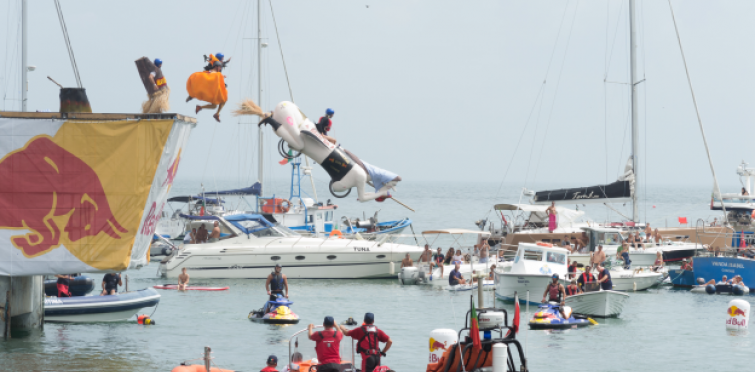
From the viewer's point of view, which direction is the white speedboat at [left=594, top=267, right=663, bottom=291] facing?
to the viewer's right

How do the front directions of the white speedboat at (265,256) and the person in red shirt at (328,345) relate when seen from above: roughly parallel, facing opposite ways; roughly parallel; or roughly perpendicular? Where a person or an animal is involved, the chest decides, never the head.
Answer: roughly perpendicular

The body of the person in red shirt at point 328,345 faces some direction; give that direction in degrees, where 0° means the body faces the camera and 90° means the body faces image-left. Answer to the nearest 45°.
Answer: approximately 180°

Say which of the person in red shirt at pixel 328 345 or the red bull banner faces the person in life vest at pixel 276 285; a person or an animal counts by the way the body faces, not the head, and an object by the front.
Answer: the person in red shirt

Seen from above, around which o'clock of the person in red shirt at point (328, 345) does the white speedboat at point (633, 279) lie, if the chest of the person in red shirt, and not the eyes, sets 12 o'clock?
The white speedboat is roughly at 1 o'clock from the person in red shirt.

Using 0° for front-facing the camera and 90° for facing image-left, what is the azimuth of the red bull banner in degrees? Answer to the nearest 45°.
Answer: approximately 0°

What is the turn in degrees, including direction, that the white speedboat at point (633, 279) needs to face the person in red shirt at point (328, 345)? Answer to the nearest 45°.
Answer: approximately 90° to its right

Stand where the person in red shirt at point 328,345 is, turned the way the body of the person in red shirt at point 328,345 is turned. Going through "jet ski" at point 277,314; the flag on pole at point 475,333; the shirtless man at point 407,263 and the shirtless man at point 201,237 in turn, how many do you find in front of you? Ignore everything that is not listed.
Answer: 3

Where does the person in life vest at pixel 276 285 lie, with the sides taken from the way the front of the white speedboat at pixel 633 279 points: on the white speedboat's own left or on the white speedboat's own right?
on the white speedboat's own right

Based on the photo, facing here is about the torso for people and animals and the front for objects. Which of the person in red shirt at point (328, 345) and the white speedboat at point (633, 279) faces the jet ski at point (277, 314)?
the person in red shirt
